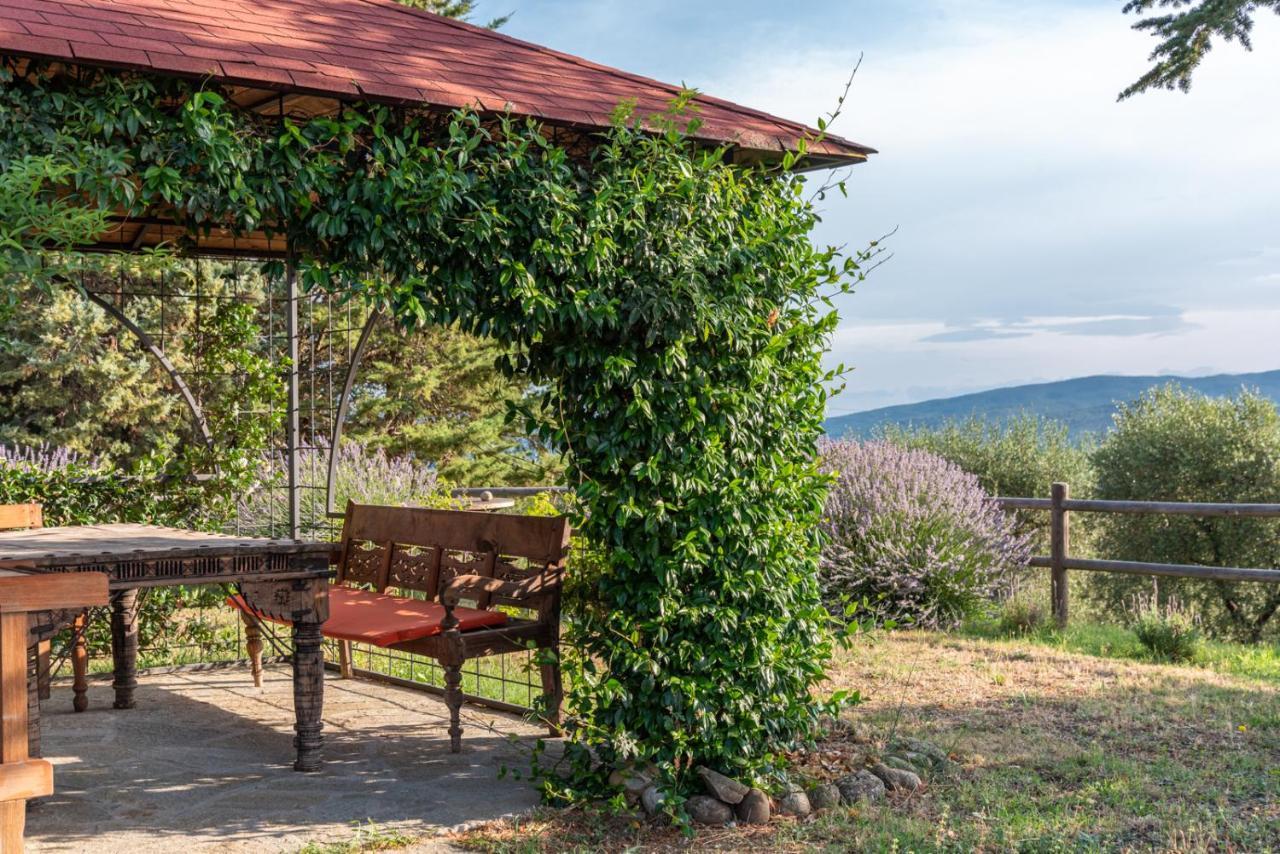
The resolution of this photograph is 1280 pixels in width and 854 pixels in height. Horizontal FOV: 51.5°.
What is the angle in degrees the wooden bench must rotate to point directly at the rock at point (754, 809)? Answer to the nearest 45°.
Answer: approximately 90° to its left

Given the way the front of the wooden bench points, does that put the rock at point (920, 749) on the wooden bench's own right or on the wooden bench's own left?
on the wooden bench's own left

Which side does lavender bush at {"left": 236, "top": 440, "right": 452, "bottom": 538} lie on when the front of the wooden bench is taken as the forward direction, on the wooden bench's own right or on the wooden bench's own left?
on the wooden bench's own right

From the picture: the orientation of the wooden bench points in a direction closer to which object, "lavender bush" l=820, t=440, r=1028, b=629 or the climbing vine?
the climbing vine

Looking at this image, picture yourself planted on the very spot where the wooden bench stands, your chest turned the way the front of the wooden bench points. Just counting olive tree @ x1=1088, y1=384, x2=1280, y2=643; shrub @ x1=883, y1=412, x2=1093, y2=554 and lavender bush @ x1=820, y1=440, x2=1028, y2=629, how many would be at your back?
3

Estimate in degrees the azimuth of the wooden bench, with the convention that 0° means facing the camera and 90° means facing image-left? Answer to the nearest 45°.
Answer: approximately 45°

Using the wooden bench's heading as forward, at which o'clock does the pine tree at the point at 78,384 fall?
The pine tree is roughly at 4 o'clock from the wooden bench.

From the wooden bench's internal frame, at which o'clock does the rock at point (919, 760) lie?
The rock is roughly at 8 o'clock from the wooden bench.

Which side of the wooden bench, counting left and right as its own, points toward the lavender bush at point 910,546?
back

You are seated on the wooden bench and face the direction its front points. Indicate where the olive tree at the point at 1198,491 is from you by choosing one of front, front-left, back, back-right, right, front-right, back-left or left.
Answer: back

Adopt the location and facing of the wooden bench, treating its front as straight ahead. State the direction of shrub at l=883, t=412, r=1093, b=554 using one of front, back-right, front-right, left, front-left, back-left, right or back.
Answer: back
